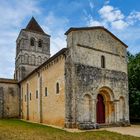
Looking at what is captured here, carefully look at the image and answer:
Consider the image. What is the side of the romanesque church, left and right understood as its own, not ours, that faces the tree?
left

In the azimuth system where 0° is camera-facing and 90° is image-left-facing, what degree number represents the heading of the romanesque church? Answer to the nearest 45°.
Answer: approximately 315°

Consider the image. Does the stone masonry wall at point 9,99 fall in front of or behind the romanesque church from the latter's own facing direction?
behind
